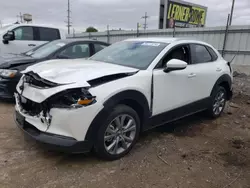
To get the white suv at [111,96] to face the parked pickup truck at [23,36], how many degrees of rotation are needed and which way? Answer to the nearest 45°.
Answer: approximately 90° to its right

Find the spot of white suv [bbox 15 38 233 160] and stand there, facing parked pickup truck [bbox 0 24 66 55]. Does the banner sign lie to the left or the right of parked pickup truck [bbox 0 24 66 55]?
right

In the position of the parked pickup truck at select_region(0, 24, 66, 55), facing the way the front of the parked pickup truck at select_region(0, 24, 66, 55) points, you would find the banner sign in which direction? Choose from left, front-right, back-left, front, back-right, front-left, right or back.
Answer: back

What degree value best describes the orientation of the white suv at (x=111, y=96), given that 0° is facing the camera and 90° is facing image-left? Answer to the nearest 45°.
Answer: approximately 45°

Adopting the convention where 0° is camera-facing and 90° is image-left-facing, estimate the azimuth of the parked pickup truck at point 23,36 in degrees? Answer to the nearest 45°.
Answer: approximately 45°

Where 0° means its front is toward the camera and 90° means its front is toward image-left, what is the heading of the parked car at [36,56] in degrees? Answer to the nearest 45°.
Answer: approximately 45°

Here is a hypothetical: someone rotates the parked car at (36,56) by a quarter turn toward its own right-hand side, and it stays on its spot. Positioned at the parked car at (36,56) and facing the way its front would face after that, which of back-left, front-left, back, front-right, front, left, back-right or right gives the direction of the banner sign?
right

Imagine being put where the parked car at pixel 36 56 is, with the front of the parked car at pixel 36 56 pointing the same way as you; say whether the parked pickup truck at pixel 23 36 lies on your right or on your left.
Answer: on your right

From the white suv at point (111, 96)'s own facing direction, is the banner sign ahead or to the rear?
to the rear
